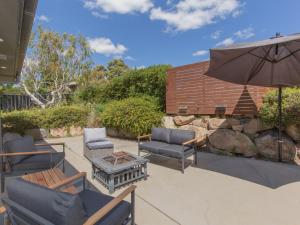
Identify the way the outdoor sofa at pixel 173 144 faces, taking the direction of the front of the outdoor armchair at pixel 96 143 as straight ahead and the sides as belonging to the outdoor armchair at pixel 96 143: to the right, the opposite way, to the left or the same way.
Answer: to the right

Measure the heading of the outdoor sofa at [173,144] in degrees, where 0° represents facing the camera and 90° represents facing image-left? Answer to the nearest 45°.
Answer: approximately 45°

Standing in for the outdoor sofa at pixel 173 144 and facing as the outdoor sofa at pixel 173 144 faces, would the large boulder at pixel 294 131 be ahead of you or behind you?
behind

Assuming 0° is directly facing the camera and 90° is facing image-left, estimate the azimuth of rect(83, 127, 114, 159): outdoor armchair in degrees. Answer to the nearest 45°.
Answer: approximately 315°

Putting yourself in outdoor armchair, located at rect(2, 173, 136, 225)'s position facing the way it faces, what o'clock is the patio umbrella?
The patio umbrella is roughly at 1 o'clock from the outdoor armchair.

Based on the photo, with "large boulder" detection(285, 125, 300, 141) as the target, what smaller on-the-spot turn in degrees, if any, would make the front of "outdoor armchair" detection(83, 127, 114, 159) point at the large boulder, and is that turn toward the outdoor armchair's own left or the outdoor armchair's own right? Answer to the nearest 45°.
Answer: approximately 45° to the outdoor armchair's own left

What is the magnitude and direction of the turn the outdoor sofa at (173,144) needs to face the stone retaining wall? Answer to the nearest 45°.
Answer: approximately 180°

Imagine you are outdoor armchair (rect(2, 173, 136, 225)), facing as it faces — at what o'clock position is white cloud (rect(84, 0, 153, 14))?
The white cloud is roughly at 11 o'clock from the outdoor armchair.

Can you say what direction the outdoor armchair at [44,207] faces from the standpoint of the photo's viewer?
facing away from the viewer and to the right of the viewer

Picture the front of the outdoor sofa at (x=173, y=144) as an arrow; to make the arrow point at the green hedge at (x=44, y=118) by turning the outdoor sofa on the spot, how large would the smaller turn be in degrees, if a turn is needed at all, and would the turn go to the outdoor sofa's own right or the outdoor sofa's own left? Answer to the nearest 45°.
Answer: approximately 90° to the outdoor sofa's own right

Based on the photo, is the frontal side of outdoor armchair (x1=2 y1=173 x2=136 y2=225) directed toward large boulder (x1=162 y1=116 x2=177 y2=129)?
yes

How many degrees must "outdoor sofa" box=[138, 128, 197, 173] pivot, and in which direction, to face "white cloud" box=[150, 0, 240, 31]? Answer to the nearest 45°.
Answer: approximately 135° to its right

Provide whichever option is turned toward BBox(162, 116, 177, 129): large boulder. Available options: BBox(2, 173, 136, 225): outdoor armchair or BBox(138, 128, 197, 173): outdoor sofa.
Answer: the outdoor armchair

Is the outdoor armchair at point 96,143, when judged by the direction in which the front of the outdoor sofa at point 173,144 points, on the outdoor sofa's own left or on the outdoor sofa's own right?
on the outdoor sofa's own right
